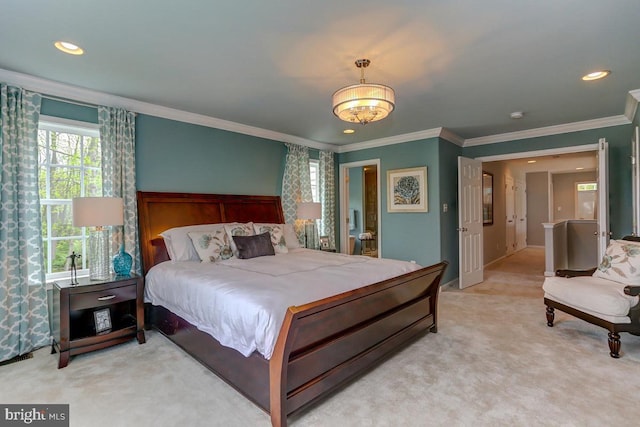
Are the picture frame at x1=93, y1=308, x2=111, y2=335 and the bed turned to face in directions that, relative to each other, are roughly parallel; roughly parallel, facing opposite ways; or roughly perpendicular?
roughly parallel

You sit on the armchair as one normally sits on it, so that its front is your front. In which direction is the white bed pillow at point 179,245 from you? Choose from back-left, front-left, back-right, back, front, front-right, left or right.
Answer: front

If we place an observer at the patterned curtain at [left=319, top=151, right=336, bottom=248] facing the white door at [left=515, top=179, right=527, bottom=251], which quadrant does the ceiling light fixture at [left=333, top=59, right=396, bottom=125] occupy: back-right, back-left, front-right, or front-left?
back-right

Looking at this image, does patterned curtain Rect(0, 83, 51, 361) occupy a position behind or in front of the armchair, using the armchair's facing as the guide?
in front

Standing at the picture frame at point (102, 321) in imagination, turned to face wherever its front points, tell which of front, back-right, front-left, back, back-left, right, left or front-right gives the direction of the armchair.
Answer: front-left

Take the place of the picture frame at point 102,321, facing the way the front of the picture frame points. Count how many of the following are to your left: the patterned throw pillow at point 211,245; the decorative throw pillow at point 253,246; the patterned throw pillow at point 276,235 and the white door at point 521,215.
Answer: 4

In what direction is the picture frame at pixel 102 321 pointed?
toward the camera

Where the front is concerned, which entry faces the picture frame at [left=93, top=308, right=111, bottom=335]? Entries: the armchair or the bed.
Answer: the armchair

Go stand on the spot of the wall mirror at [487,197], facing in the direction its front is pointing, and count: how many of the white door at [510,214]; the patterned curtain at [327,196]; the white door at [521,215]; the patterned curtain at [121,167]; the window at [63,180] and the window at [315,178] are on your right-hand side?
4

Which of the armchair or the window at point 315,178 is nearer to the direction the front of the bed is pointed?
the armchair

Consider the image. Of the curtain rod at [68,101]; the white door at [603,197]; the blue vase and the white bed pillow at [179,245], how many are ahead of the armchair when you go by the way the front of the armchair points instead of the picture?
3

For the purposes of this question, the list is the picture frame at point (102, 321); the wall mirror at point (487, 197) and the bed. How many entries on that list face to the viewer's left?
0

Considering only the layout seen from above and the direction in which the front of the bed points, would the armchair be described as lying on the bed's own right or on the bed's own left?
on the bed's own left

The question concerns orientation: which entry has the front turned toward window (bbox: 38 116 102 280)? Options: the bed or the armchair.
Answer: the armchair

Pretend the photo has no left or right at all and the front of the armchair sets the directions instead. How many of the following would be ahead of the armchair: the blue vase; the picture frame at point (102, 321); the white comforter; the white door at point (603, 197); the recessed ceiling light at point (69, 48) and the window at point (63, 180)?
5

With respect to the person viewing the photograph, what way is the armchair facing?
facing the viewer and to the left of the viewer

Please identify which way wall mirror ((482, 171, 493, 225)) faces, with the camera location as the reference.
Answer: facing the viewer and to the right of the viewer

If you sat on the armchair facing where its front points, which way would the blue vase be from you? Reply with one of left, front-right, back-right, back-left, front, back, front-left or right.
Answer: front
